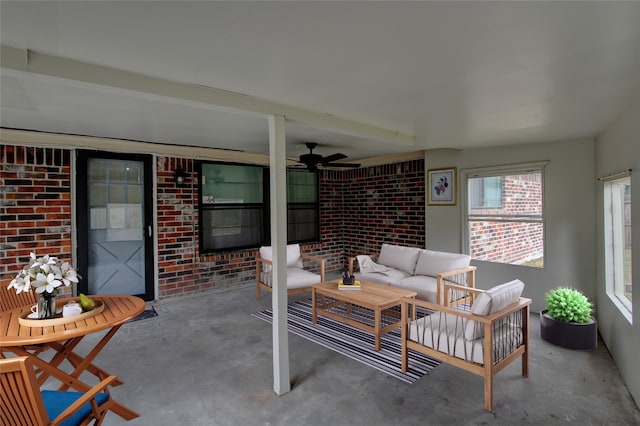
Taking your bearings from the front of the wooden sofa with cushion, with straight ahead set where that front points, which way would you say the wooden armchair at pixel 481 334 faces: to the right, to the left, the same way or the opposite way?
to the right

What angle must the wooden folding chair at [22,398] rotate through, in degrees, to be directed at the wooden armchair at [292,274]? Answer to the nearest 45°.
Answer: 0° — it already faces it

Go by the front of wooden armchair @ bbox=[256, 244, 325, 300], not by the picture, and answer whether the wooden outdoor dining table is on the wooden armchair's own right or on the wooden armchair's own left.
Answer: on the wooden armchair's own right

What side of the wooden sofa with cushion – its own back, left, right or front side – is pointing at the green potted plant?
left

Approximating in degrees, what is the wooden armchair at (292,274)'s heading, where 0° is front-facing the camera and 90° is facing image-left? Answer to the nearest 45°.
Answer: approximately 315°

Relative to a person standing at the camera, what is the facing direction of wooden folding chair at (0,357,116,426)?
facing away from the viewer and to the right of the viewer

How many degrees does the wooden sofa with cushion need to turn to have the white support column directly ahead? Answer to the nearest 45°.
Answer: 0° — it already faces it
